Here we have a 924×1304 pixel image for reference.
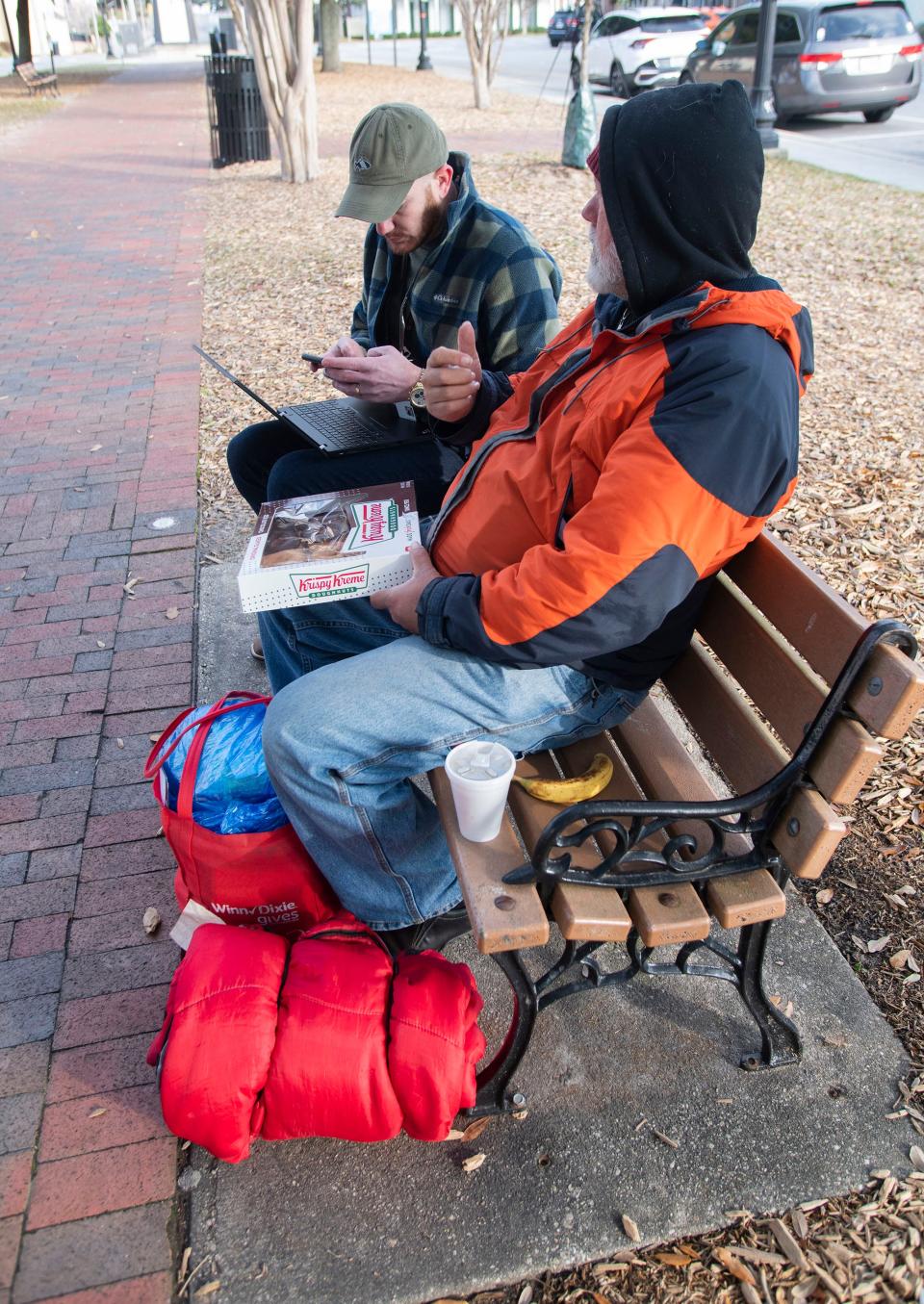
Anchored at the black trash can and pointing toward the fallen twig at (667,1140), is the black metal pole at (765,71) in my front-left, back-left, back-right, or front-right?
front-left

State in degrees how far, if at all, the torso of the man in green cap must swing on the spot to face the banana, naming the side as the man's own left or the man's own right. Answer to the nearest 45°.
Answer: approximately 45° to the man's own left

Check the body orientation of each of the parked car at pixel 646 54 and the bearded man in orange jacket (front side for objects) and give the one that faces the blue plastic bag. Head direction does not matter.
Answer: the bearded man in orange jacket

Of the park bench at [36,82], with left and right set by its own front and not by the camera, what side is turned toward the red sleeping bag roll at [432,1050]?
right

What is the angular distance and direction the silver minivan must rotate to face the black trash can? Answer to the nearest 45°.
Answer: approximately 90° to its left

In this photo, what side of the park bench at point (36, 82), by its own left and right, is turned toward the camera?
right

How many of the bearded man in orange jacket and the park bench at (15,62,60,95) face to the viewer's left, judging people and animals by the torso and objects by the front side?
1

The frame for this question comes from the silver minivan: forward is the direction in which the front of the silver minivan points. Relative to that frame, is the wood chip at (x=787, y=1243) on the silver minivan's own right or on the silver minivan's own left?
on the silver minivan's own left

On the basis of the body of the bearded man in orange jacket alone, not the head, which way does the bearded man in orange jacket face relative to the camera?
to the viewer's left

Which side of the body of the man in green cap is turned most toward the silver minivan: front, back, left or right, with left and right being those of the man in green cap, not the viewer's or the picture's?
back

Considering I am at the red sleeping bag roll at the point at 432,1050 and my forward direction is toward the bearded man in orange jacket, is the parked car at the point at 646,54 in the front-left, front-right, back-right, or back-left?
front-left

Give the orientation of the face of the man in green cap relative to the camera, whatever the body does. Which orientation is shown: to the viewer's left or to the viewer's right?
to the viewer's left

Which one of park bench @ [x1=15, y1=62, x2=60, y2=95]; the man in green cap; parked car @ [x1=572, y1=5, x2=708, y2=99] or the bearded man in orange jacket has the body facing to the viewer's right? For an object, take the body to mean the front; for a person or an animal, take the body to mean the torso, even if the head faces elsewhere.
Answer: the park bench

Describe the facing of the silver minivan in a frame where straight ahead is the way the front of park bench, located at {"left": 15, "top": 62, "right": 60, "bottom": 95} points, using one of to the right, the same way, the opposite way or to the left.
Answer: to the left

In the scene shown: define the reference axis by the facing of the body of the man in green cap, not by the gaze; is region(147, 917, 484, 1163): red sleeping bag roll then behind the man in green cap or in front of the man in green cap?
in front

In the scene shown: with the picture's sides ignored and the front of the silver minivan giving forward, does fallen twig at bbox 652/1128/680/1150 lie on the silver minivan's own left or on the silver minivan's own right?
on the silver minivan's own left

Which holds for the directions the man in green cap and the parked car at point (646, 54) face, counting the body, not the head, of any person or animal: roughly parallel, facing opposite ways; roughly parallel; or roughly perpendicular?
roughly perpendicular

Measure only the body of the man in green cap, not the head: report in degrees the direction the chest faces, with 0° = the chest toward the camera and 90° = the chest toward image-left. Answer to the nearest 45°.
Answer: approximately 45°
